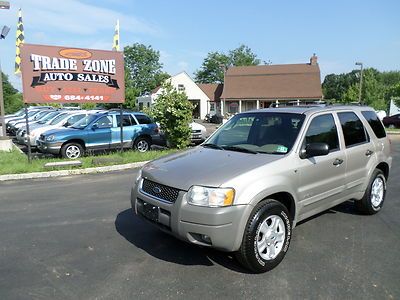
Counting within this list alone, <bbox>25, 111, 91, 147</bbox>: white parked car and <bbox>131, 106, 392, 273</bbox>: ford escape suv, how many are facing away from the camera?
0

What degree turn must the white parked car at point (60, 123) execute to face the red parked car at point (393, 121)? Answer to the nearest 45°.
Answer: approximately 135° to its left

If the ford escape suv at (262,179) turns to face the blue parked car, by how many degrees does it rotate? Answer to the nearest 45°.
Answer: approximately 90° to its right

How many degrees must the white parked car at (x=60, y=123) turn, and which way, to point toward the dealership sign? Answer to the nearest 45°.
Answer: approximately 45° to its left

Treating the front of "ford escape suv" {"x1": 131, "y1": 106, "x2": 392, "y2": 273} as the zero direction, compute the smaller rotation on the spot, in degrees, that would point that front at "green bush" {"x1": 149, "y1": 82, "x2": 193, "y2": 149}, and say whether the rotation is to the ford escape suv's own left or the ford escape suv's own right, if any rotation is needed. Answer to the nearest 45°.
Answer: approximately 135° to the ford escape suv's own right

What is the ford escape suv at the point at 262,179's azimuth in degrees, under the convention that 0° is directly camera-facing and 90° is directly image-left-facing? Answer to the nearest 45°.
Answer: approximately 45°

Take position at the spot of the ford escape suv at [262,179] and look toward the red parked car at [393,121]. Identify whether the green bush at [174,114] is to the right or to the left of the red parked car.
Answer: left

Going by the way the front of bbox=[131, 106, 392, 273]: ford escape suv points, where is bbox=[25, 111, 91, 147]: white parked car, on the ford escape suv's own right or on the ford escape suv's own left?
on the ford escape suv's own right

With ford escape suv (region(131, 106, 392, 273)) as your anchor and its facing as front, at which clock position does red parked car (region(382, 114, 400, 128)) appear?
The red parked car is roughly at 5 o'clock from the ford escape suv.

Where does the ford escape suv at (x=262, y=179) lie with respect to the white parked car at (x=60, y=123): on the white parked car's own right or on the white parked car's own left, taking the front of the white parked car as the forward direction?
on the white parked car's own left

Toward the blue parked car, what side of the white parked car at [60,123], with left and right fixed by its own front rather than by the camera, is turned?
left

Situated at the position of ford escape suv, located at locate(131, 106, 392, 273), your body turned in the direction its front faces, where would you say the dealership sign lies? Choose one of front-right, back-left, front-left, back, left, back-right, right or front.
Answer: right
